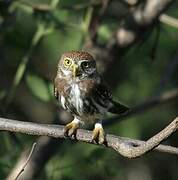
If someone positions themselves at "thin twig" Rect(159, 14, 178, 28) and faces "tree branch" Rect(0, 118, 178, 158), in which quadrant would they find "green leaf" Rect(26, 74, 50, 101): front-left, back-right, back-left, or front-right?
front-right

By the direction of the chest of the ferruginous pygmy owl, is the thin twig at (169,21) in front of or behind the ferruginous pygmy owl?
behind

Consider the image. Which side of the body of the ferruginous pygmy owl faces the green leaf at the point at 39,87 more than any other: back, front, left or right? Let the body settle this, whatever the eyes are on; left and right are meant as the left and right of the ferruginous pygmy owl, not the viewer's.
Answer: right

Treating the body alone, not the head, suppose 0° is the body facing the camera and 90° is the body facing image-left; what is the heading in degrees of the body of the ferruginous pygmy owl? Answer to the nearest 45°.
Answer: approximately 45°

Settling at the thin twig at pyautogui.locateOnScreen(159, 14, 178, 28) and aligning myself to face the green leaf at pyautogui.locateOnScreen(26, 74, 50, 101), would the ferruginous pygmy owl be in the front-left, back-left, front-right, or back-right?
front-left
